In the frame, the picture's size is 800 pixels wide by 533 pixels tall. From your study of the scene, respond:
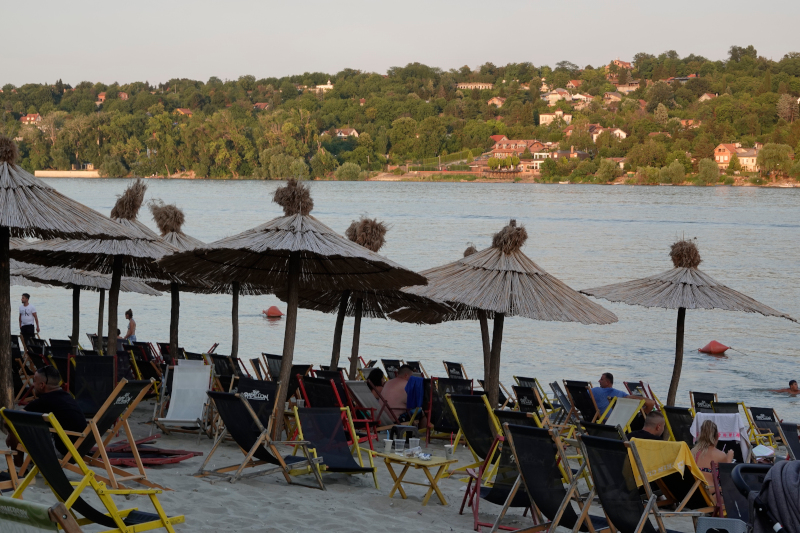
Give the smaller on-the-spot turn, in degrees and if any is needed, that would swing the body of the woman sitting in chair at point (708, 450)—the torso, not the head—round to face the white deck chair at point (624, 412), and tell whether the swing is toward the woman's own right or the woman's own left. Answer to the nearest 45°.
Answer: approximately 45° to the woman's own left

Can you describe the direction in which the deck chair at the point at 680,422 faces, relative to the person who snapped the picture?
facing away from the viewer and to the right of the viewer

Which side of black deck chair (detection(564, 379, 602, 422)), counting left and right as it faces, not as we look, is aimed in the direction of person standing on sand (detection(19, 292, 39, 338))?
left

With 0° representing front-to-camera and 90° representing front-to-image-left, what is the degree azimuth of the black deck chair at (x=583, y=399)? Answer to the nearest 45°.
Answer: approximately 225°

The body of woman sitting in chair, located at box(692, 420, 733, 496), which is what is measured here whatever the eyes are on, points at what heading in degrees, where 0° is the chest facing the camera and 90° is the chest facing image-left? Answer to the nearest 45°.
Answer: approximately 225°

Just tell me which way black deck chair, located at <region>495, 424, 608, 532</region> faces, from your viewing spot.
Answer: facing away from the viewer and to the right of the viewer

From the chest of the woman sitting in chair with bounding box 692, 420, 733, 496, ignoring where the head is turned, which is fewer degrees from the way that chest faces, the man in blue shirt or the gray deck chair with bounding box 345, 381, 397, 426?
the man in blue shirt
